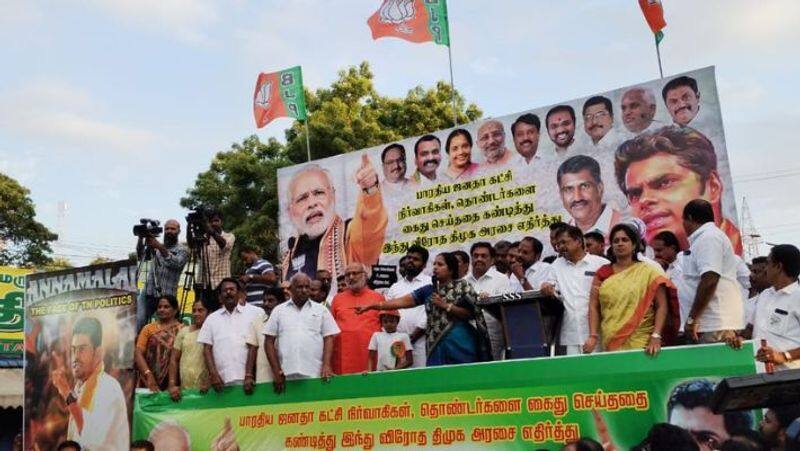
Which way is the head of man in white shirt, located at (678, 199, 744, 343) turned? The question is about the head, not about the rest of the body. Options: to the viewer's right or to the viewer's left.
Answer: to the viewer's left

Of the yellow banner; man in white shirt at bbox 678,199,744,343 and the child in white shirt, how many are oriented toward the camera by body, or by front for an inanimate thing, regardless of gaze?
2

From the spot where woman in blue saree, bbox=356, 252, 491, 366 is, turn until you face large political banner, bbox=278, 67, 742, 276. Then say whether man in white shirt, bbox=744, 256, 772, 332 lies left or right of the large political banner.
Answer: right

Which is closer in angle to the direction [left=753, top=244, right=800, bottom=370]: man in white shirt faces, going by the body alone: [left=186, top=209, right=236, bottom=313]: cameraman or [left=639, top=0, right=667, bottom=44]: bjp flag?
the cameraman

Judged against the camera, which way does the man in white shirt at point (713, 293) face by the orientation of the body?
to the viewer's left

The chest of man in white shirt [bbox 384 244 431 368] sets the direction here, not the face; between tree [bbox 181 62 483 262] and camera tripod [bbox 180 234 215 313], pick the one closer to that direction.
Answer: the camera tripod

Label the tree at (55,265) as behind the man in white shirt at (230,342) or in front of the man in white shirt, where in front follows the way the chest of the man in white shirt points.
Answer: behind

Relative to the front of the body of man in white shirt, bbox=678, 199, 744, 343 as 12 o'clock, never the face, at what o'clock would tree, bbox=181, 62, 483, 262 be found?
The tree is roughly at 2 o'clock from the man in white shirt.

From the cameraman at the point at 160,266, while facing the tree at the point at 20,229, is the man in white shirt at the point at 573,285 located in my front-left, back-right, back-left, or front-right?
back-right

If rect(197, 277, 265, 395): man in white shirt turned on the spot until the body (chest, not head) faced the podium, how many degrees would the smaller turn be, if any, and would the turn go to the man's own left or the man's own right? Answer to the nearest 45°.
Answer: approximately 45° to the man's own left

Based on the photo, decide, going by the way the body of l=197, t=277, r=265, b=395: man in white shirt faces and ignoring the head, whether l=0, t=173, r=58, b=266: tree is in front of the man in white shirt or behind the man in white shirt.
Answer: behind
